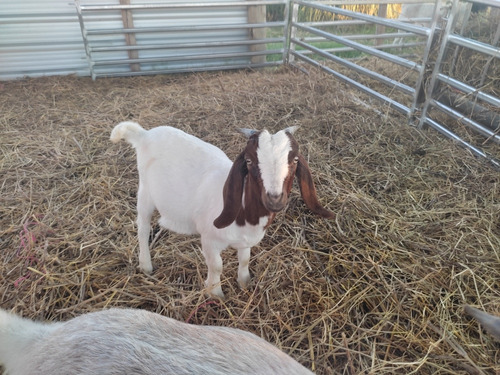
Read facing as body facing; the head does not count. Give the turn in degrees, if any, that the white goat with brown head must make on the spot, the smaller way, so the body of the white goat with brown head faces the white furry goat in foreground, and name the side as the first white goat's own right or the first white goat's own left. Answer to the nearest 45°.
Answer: approximately 45° to the first white goat's own right

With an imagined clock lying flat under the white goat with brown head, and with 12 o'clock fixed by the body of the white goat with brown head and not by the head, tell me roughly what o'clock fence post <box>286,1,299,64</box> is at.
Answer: The fence post is roughly at 8 o'clock from the white goat with brown head.

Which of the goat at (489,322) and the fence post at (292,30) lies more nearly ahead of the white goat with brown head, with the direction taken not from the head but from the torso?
the goat

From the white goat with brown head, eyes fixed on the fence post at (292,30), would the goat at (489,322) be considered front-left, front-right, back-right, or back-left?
back-right

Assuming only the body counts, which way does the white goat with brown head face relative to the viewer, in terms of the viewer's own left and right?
facing the viewer and to the right of the viewer

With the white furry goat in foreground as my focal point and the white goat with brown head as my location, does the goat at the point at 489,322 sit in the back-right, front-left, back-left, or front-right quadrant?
front-left

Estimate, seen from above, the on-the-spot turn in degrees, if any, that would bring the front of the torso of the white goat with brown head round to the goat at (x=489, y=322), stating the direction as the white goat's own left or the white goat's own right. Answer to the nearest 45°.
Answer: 0° — it already faces it
